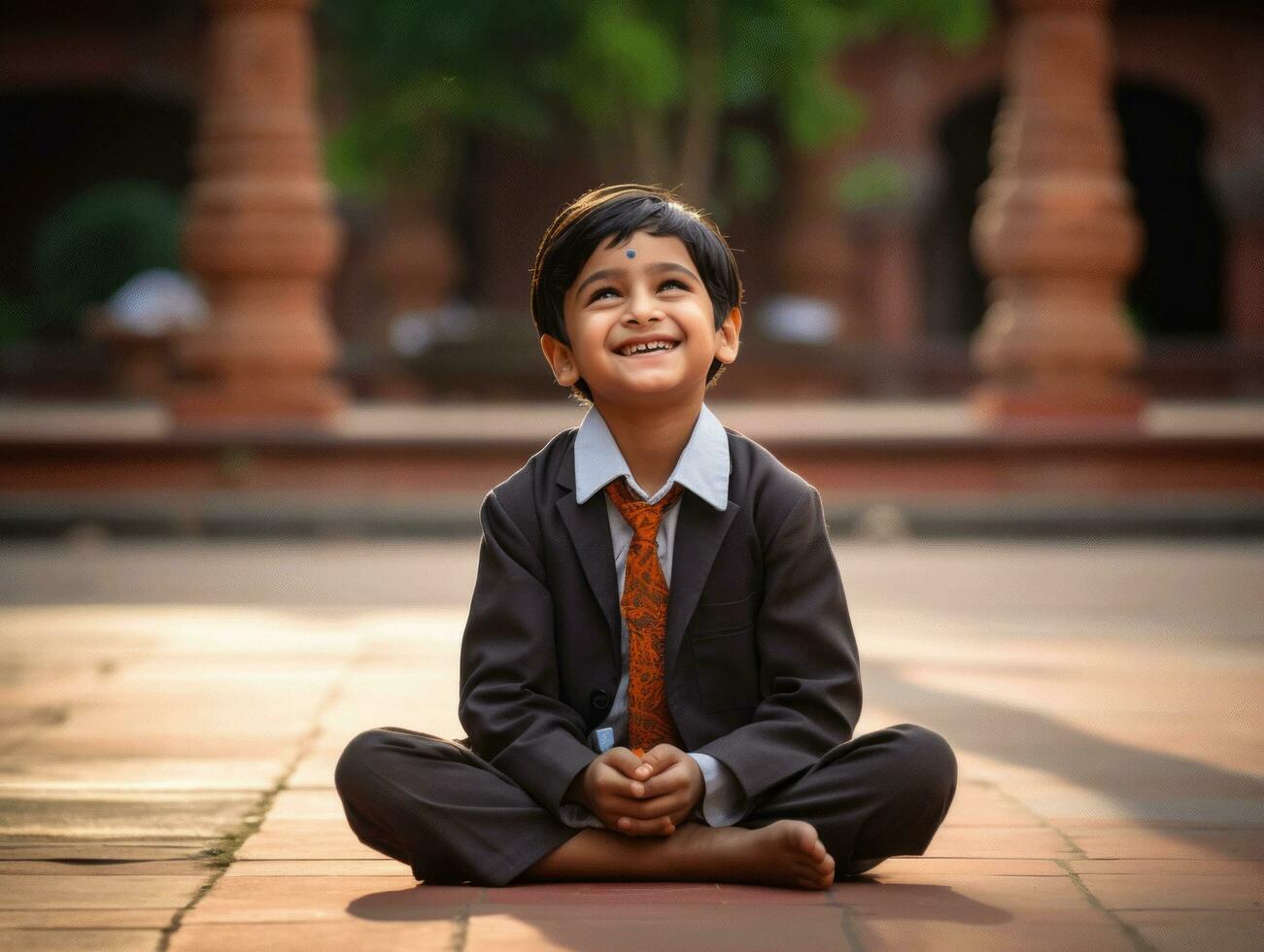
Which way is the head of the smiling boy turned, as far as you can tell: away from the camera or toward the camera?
toward the camera

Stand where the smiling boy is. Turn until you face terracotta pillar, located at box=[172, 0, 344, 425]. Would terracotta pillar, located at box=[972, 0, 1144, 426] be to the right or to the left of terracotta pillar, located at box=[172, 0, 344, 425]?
right

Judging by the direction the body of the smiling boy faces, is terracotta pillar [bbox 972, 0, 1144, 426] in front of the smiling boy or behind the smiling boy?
behind

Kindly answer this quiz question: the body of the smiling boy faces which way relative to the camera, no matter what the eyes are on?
toward the camera
